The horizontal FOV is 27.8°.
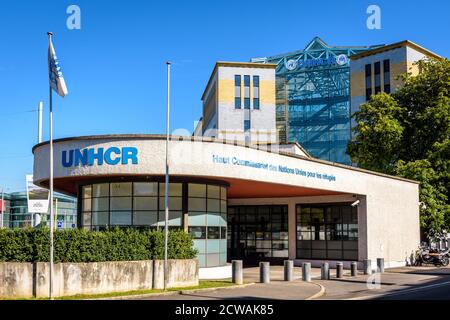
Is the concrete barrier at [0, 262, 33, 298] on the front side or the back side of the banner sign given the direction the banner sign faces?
on the front side

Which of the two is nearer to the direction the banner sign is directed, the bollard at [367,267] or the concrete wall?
the concrete wall

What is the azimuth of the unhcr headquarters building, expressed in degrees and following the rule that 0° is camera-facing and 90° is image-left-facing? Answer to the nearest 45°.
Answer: approximately 0°

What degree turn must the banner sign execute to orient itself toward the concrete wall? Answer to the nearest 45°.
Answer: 0° — it already faces it

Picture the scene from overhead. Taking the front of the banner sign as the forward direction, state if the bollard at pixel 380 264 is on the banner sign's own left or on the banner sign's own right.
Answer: on the banner sign's own left

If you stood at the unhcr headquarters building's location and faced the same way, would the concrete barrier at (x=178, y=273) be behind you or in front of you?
in front

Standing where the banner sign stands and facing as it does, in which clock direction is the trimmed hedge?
The trimmed hedge is roughly at 12 o'clock from the banner sign.

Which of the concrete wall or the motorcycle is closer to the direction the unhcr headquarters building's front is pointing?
the concrete wall

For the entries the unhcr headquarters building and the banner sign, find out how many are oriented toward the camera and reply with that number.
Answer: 2
